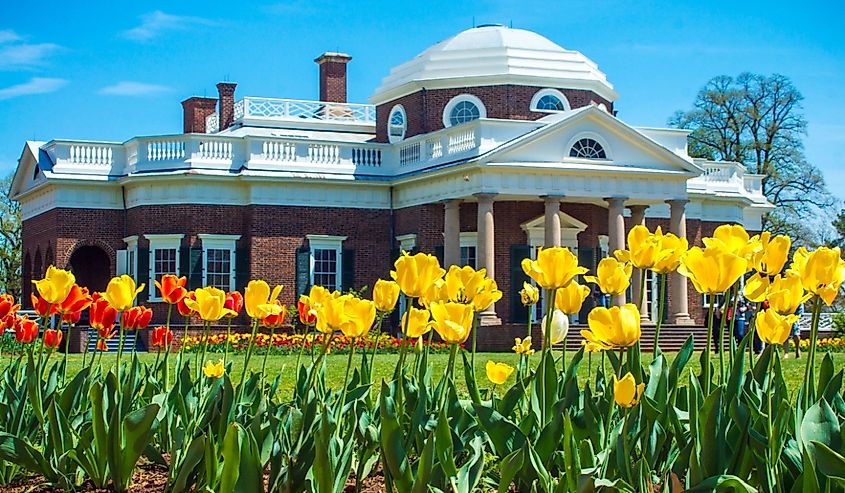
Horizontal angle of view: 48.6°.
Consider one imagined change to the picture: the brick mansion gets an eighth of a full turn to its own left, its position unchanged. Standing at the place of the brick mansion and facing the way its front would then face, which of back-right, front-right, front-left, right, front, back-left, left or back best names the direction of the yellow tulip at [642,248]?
right

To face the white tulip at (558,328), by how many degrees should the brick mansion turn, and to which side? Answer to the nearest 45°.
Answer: approximately 45° to its right

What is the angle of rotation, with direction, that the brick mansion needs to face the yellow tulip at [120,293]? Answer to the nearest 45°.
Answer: approximately 45° to its right

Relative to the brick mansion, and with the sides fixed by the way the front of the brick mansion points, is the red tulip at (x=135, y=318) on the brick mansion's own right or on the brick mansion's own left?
on the brick mansion's own right

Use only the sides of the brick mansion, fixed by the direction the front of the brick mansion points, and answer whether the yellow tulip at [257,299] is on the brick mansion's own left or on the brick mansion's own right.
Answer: on the brick mansion's own right

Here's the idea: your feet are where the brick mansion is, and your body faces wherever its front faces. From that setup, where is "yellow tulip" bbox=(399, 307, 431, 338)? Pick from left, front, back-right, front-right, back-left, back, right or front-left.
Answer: front-right

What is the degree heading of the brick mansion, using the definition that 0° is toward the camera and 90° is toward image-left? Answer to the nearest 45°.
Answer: approximately 315°

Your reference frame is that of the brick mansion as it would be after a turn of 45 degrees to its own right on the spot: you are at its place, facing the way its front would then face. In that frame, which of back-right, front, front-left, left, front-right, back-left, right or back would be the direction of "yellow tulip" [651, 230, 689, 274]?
front

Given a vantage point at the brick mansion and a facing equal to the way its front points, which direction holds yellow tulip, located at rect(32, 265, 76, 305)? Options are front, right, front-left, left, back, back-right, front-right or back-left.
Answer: front-right

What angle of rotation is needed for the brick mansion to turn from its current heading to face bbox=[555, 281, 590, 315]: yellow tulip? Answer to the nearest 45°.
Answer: approximately 45° to its right
